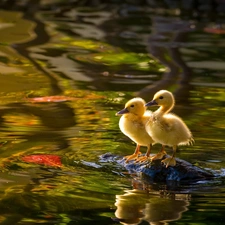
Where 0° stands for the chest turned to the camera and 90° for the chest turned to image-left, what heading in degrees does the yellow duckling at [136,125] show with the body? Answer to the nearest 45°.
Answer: approximately 90°

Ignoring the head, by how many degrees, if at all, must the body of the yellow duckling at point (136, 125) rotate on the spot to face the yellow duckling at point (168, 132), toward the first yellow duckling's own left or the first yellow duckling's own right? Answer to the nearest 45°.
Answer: approximately 135° to the first yellow duckling's own left
